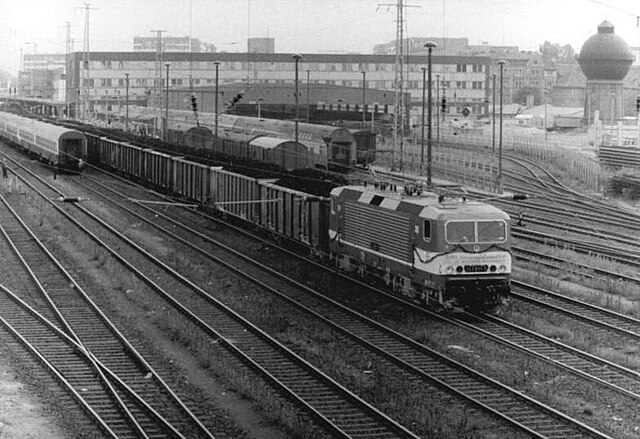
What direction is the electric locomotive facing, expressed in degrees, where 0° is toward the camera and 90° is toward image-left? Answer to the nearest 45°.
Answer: approximately 315°

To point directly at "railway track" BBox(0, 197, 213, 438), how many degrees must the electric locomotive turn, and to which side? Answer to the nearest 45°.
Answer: approximately 90° to its right

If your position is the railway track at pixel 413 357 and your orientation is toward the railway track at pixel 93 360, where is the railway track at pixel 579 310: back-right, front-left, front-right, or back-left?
back-right
